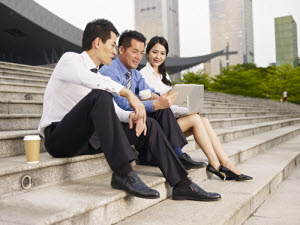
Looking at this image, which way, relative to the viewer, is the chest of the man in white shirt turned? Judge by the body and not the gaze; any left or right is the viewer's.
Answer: facing to the right of the viewer

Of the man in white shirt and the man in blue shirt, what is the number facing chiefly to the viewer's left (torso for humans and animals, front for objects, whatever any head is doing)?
0

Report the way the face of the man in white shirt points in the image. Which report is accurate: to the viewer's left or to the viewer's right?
to the viewer's right

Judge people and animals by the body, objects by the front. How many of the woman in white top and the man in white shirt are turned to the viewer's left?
0

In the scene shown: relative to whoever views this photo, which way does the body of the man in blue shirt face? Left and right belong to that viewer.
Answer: facing the viewer and to the right of the viewer

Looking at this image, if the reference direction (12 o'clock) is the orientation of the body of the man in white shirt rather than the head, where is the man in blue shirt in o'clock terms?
The man in blue shirt is roughly at 10 o'clock from the man in white shirt.

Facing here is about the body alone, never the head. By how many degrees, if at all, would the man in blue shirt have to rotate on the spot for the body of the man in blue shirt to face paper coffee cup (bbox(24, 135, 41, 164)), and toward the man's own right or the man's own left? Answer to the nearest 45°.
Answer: approximately 90° to the man's own right
